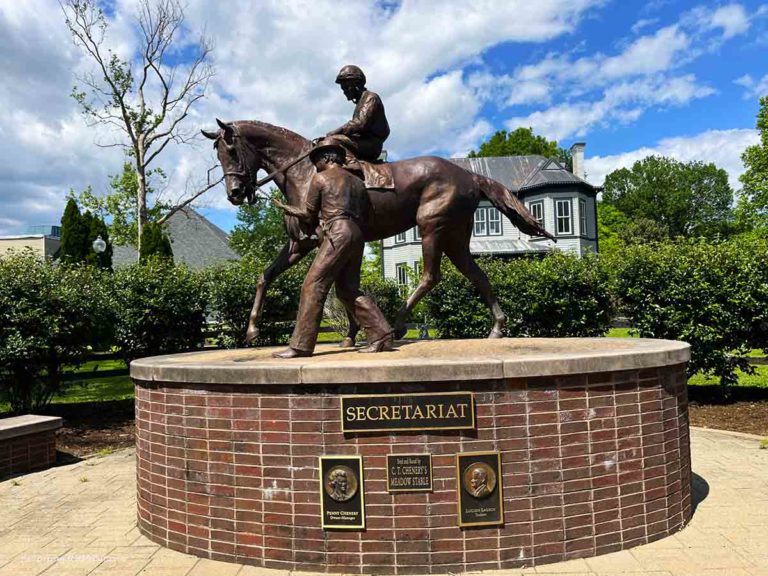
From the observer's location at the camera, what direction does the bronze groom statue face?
facing away from the viewer and to the left of the viewer

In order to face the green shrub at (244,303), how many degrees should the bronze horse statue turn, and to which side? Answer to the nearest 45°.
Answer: approximately 45° to its right

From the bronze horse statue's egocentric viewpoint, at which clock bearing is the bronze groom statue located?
The bronze groom statue is roughly at 10 o'clock from the bronze horse statue.

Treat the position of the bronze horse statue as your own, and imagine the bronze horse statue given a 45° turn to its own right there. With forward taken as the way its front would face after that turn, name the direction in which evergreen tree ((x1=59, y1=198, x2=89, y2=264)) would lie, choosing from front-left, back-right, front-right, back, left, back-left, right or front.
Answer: front

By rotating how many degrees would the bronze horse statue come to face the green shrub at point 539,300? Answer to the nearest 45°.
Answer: approximately 135° to its right

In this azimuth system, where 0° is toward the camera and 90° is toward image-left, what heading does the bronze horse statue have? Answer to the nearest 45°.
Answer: approximately 90°

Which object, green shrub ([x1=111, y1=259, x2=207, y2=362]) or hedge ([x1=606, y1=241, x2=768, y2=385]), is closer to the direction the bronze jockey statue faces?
the green shrub

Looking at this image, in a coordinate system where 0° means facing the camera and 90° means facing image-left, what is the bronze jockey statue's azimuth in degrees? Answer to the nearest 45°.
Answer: approximately 90°

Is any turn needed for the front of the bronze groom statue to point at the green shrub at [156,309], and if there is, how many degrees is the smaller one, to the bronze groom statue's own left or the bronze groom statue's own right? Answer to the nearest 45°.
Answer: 0° — it already faces it

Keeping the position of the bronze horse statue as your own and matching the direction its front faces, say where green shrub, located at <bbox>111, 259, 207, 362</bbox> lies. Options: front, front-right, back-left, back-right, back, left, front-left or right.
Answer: front-right
